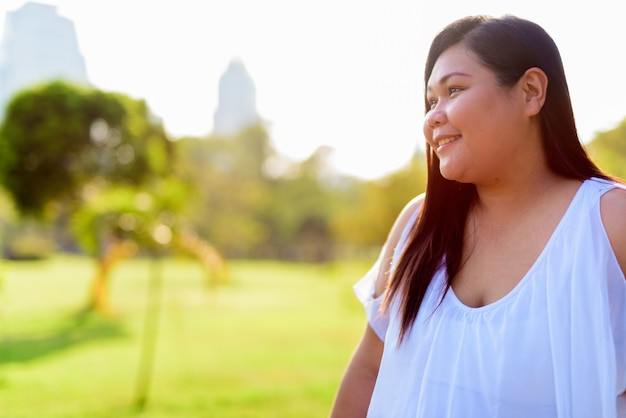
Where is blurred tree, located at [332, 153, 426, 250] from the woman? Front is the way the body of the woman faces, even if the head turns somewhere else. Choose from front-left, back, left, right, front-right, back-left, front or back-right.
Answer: back-right

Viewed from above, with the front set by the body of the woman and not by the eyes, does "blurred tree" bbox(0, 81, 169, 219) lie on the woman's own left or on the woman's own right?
on the woman's own right

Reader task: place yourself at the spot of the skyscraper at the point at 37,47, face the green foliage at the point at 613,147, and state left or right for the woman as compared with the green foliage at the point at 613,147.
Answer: right

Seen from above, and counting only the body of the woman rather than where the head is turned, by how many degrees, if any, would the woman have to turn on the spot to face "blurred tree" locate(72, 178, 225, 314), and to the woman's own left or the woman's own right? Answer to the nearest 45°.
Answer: approximately 90° to the woman's own right

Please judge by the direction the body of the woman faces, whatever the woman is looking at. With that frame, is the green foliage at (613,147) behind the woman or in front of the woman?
behind

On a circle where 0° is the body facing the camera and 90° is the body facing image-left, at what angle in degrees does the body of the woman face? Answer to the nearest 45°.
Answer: approximately 45°
